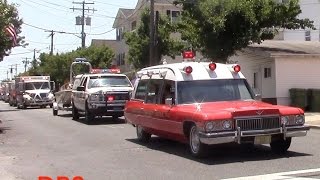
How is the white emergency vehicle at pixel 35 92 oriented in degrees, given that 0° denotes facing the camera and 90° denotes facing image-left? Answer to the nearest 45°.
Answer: approximately 315°

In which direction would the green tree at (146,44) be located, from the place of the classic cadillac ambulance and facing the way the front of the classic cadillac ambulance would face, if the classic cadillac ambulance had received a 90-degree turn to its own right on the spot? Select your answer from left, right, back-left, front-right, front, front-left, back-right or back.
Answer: back-right

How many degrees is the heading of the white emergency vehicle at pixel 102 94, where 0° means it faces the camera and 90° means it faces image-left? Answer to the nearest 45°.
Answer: approximately 315°

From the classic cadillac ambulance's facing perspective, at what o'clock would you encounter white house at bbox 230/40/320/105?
The white house is roughly at 8 o'clock from the classic cadillac ambulance.

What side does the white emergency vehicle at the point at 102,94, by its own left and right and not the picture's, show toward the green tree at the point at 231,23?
left

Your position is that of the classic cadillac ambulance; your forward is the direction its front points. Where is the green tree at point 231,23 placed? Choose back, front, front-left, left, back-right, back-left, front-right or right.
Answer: back-left

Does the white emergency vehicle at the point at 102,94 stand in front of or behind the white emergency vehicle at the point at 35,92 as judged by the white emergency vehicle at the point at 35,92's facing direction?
in front
